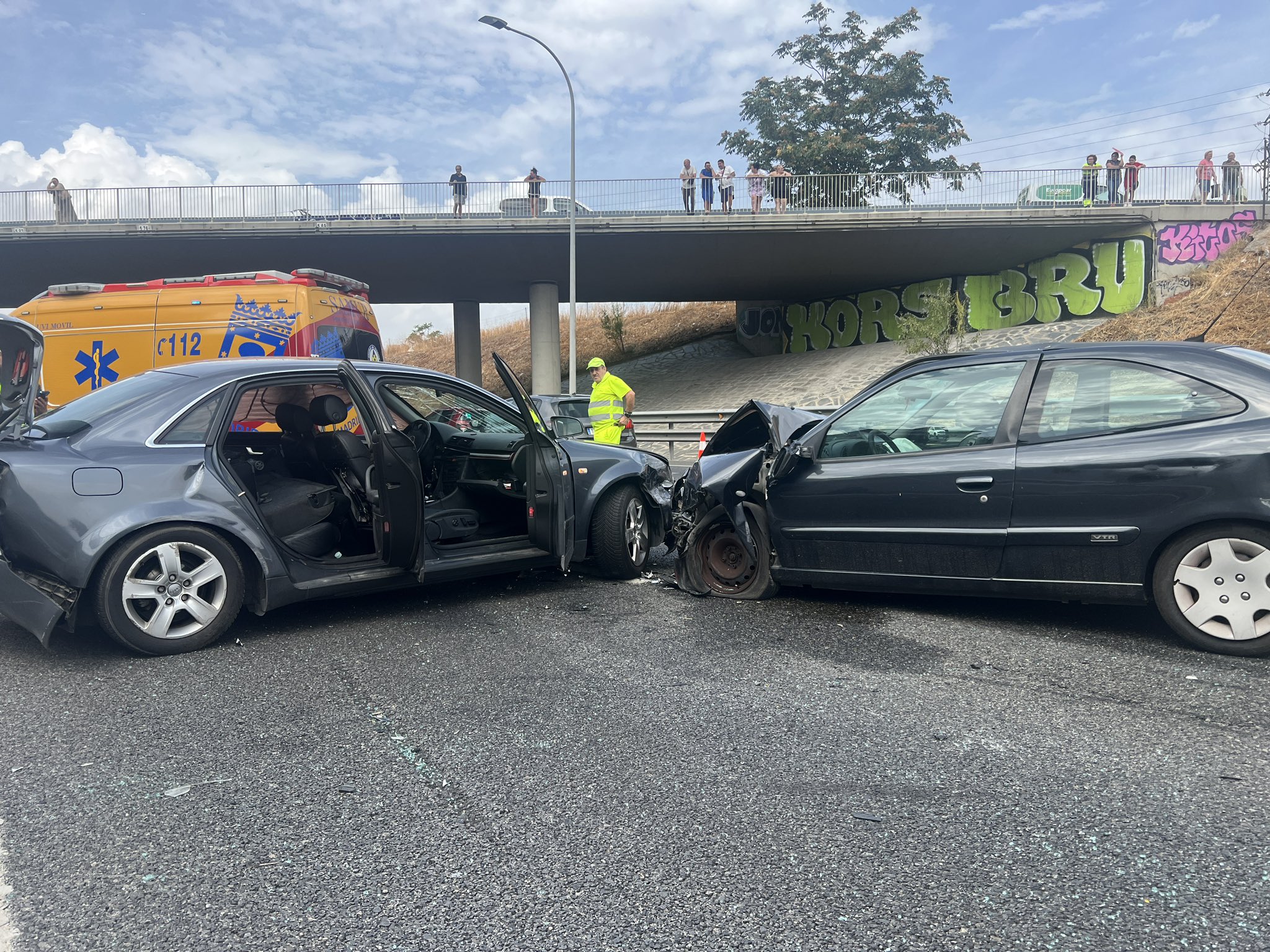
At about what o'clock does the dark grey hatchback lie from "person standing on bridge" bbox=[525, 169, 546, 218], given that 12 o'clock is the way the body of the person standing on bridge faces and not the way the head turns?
The dark grey hatchback is roughly at 12 o'clock from the person standing on bridge.

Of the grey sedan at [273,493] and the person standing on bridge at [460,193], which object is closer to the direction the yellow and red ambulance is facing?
the person standing on bridge

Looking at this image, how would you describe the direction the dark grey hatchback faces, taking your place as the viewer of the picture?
facing to the left of the viewer

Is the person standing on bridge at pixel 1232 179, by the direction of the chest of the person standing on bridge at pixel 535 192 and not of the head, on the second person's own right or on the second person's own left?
on the second person's own left
